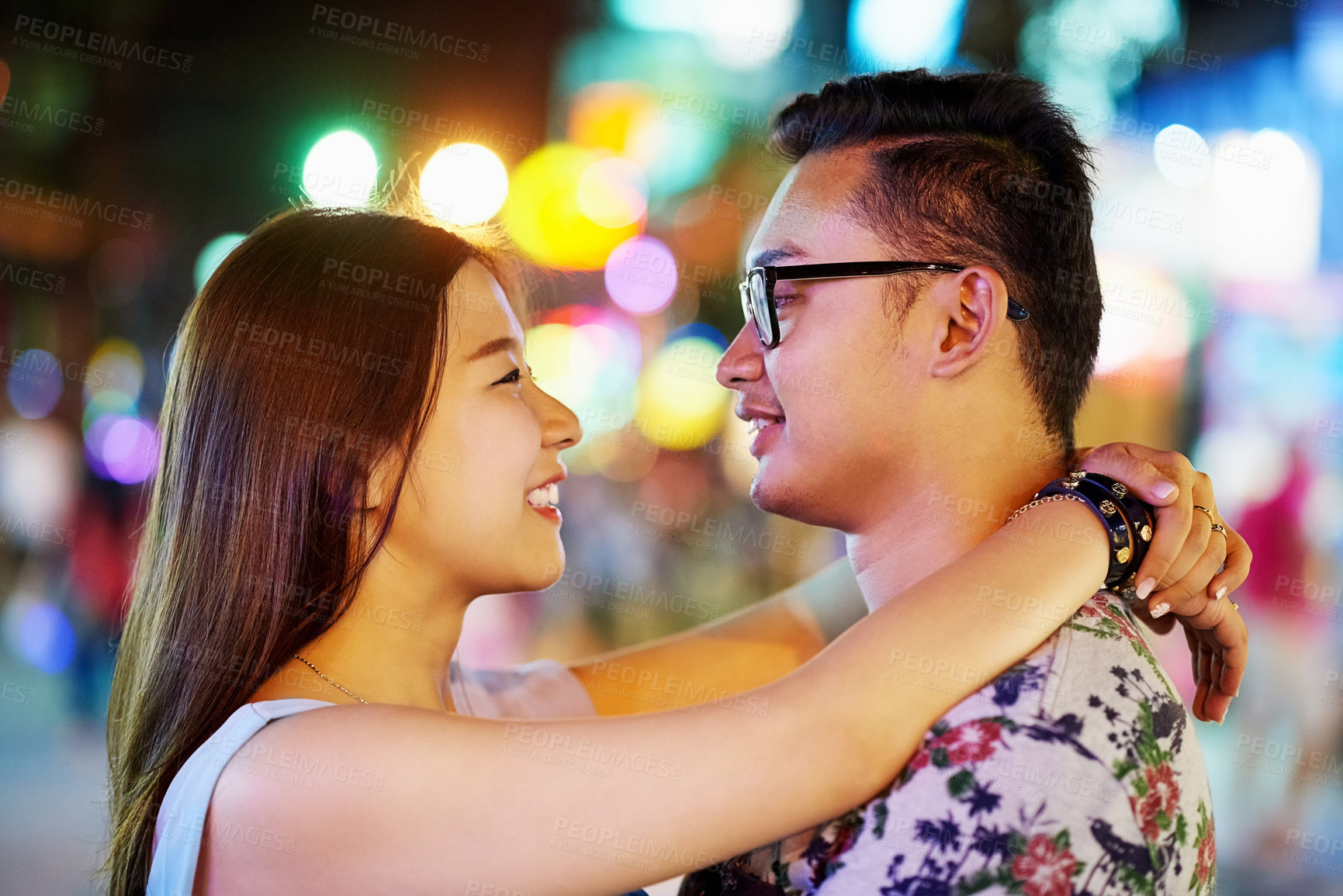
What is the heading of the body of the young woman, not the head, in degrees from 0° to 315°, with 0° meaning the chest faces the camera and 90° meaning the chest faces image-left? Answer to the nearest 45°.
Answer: approximately 270°

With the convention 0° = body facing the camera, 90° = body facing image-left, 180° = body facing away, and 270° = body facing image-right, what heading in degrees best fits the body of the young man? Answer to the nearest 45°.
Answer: approximately 90°

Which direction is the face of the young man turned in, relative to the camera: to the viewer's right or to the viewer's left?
to the viewer's left

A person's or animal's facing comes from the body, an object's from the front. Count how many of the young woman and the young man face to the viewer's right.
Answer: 1

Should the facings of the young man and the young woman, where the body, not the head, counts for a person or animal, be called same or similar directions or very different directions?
very different directions

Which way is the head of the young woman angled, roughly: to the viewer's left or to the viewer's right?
to the viewer's right

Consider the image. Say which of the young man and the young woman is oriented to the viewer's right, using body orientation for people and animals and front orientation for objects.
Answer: the young woman
